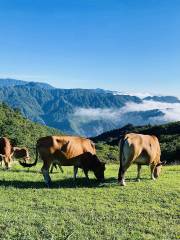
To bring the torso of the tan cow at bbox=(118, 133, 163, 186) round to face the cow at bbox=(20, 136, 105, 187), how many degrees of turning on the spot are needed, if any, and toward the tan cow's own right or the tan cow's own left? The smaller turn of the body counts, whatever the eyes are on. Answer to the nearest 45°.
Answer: approximately 135° to the tan cow's own left

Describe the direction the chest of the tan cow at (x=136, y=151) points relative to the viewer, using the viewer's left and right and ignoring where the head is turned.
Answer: facing away from the viewer and to the right of the viewer

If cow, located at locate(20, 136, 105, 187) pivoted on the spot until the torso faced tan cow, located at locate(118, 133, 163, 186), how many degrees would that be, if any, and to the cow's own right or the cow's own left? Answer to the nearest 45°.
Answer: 0° — it already faces it

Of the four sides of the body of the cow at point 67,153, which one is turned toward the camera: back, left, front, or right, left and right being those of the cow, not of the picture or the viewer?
right
